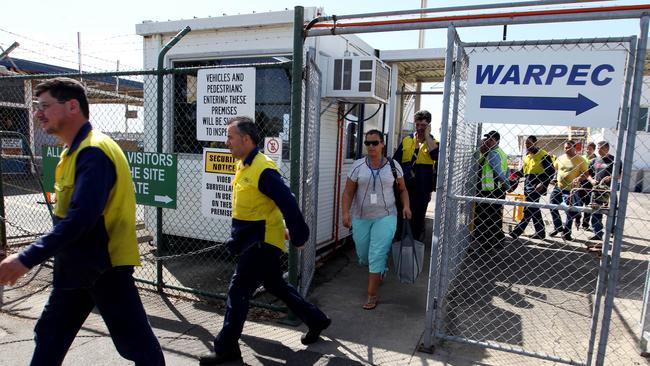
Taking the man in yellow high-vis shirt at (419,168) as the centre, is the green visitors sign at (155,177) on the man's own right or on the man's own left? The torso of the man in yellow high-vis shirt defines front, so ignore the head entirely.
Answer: on the man's own right

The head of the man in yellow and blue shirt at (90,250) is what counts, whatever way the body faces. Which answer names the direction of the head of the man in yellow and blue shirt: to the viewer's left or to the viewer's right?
to the viewer's left

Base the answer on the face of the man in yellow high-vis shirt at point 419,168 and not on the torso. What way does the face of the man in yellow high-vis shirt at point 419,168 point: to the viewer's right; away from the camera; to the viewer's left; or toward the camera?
toward the camera

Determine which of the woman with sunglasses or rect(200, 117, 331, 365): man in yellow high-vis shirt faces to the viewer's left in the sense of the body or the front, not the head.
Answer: the man in yellow high-vis shirt

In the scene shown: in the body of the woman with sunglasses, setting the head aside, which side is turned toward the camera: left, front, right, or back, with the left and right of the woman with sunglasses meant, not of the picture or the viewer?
front

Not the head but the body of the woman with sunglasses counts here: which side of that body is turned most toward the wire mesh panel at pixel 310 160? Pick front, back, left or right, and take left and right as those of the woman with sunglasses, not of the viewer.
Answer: right

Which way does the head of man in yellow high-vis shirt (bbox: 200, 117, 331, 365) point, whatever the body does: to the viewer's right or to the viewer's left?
to the viewer's left

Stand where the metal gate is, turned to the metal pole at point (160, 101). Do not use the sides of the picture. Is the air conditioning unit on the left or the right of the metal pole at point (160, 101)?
right

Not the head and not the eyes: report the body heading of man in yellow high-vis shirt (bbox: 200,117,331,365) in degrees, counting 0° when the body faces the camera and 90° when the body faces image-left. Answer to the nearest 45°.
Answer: approximately 90°

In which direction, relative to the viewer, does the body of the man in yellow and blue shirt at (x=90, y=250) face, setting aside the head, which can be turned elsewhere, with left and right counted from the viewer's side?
facing to the left of the viewer

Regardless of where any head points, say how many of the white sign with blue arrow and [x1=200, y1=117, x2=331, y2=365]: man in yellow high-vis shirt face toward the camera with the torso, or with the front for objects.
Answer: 1
